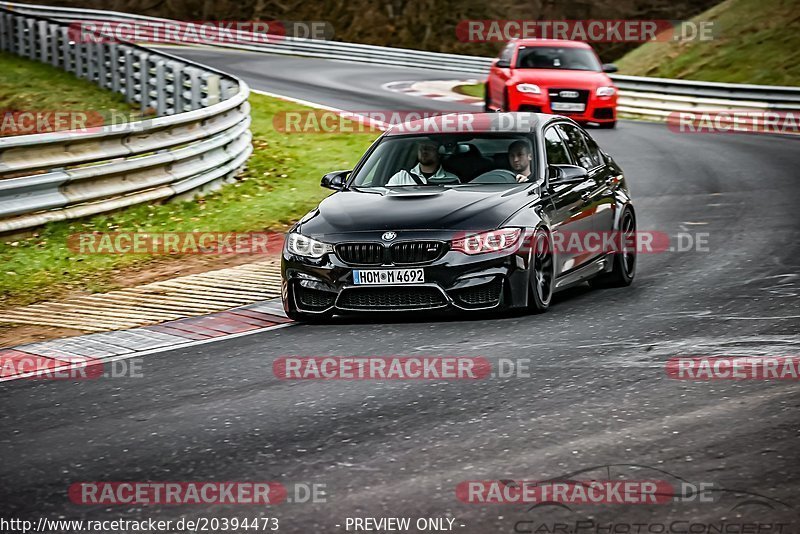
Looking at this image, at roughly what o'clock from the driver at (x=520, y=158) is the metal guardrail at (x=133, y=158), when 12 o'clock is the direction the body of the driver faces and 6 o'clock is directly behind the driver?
The metal guardrail is roughly at 3 o'clock from the driver.

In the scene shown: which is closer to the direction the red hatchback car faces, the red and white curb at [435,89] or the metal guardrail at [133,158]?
the metal guardrail

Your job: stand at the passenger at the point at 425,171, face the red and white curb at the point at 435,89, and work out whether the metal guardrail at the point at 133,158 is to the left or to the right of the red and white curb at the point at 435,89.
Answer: left

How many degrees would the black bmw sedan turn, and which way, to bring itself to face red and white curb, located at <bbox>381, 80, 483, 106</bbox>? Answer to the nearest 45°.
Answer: approximately 135° to its right

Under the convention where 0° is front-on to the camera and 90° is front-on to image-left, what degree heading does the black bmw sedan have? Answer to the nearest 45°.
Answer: approximately 45°

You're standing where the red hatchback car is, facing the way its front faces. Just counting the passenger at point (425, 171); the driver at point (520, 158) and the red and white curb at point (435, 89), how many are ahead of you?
2
